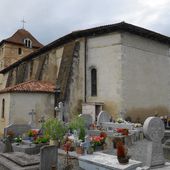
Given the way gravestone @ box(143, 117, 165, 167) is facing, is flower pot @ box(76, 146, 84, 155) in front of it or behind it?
behind

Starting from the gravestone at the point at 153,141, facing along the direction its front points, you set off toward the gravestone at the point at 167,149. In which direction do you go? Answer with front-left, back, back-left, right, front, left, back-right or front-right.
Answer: back-left

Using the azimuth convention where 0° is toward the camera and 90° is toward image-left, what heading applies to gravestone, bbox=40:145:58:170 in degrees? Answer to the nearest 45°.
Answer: approximately 0°

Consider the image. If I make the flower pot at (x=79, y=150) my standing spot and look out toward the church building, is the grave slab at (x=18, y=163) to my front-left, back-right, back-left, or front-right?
back-left

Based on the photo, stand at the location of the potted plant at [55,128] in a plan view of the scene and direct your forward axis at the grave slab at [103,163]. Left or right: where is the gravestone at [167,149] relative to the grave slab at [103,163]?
left

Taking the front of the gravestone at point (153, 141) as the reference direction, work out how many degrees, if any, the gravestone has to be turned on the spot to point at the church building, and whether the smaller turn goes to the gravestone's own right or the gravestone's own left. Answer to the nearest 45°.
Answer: approximately 135° to the gravestone's own left

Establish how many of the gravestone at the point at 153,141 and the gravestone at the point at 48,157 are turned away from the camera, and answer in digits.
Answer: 0

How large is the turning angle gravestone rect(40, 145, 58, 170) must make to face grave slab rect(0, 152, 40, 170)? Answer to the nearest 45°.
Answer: approximately 135° to its right

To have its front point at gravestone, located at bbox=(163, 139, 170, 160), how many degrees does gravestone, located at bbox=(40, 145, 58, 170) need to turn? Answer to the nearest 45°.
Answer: approximately 90° to its left

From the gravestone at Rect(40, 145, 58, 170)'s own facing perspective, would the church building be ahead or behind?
behind

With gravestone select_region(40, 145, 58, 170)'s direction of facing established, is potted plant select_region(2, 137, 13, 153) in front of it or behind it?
behind

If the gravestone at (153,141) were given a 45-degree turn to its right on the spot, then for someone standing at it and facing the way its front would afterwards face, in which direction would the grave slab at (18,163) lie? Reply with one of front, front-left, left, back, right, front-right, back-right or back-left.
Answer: right

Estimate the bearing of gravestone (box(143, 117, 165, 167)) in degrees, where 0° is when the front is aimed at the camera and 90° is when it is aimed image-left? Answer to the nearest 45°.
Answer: approximately 315°
